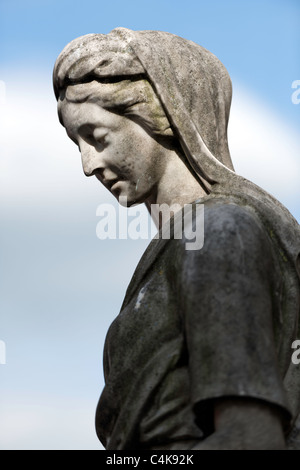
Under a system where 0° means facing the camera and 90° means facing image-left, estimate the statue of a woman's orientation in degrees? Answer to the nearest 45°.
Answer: approximately 90°
